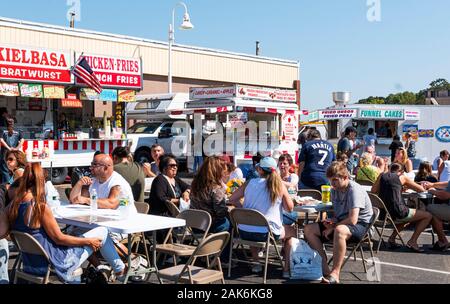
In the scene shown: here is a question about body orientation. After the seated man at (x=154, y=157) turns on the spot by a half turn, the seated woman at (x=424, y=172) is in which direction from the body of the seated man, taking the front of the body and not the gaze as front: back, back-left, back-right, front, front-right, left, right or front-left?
front-right

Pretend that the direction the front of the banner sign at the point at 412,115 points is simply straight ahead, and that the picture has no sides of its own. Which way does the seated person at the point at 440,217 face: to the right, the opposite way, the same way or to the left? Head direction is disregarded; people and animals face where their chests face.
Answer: to the right

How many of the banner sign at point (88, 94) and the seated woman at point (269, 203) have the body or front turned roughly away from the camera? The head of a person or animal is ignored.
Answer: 1

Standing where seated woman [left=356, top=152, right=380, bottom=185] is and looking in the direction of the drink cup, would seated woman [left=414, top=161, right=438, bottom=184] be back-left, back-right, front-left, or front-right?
back-left

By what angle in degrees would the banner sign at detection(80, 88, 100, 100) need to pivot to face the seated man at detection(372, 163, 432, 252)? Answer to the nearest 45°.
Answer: approximately 45° to its left

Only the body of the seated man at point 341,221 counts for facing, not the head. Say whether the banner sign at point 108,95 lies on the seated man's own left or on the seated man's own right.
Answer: on the seated man's own right

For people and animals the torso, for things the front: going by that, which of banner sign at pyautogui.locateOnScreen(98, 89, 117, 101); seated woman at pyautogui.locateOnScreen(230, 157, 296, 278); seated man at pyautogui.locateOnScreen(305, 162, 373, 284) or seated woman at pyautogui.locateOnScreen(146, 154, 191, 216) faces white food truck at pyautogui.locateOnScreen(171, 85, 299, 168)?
seated woman at pyautogui.locateOnScreen(230, 157, 296, 278)

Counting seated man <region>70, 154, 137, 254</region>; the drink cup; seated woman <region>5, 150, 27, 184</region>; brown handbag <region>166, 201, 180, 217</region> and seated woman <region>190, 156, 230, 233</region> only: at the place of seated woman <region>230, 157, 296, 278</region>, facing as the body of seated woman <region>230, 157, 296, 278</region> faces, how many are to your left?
4

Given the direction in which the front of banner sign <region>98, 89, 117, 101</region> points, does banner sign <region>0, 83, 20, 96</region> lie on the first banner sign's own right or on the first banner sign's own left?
on the first banner sign's own right
